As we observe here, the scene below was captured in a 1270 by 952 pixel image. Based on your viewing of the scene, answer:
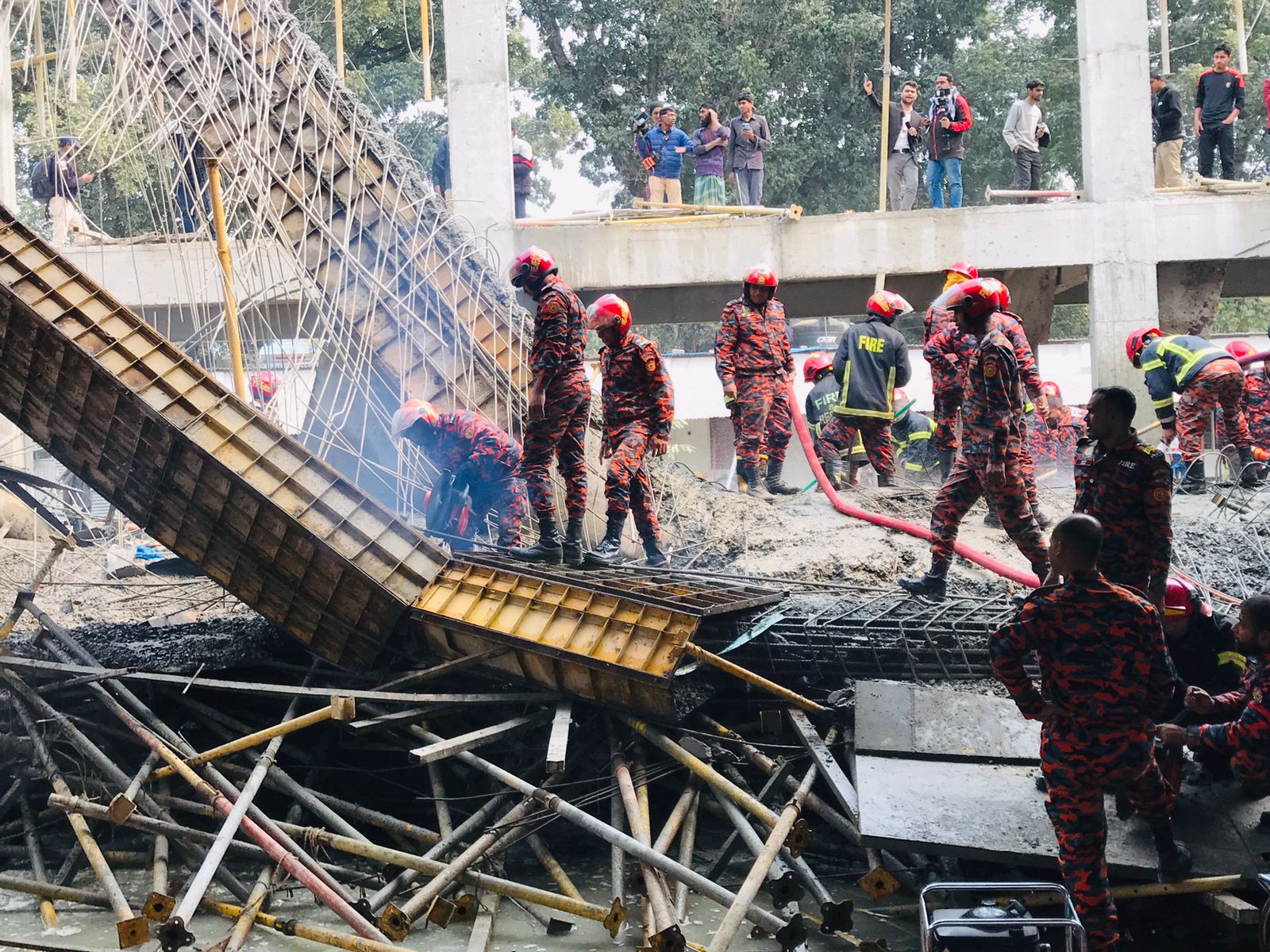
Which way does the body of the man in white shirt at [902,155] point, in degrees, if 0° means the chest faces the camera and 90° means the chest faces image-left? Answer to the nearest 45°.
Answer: approximately 0°

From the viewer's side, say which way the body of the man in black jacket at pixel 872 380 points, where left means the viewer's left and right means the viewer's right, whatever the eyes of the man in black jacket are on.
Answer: facing away from the viewer

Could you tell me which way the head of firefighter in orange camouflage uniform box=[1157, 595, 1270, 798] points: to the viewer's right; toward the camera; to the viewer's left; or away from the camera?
to the viewer's left

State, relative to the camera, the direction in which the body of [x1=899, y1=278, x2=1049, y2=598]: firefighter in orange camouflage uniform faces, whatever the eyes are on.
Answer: to the viewer's left

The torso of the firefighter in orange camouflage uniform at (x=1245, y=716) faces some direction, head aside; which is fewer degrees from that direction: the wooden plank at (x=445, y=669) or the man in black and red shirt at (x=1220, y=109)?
the wooden plank

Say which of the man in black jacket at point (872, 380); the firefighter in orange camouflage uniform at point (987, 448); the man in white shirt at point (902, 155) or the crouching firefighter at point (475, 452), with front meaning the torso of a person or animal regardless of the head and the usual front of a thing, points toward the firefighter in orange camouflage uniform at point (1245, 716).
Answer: the man in white shirt

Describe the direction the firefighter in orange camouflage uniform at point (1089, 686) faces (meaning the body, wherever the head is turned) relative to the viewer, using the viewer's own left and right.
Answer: facing away from the viewer

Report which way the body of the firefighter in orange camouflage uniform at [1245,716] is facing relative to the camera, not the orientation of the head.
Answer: to the viewer's left

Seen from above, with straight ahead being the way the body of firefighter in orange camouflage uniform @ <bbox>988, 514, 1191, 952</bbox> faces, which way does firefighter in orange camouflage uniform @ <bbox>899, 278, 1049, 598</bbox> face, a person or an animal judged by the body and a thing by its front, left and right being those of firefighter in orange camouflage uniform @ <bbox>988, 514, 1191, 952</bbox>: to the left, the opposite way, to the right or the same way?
to the left

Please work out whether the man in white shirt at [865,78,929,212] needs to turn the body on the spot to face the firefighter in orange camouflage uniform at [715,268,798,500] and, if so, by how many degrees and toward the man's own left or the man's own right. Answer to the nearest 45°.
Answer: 0° — they already face them

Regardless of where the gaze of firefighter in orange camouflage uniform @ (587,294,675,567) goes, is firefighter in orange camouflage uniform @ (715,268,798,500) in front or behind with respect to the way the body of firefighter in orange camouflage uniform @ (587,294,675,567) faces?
behind

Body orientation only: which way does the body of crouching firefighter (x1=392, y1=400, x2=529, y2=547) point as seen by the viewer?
to the viewer's left
